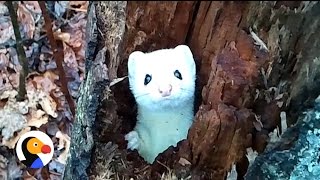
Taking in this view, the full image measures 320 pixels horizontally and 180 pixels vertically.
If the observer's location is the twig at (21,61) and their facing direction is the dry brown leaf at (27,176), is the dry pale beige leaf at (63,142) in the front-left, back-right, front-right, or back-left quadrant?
front-left

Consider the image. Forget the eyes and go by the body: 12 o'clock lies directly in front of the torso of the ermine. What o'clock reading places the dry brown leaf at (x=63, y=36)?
The dry brown leaf is roughly at 5 o'clock from the ermine.

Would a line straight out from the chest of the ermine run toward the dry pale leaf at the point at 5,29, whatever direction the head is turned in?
no

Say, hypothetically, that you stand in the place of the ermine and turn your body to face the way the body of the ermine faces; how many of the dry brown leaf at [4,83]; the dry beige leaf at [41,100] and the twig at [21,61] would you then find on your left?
0

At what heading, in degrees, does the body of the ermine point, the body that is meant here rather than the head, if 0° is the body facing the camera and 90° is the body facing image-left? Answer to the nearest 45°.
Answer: approximately 0°

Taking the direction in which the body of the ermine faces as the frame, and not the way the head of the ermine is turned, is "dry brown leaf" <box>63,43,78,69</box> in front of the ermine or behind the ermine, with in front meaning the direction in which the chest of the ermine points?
behind

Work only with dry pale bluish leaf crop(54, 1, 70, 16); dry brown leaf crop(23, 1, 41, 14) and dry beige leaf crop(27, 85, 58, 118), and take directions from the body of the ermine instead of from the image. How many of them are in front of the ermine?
0

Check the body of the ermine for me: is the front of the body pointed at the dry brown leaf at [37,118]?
no

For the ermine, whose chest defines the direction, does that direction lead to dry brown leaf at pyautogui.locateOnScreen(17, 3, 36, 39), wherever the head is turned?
no

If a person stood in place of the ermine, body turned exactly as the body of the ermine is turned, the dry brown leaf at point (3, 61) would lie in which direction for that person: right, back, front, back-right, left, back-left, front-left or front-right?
back-right
